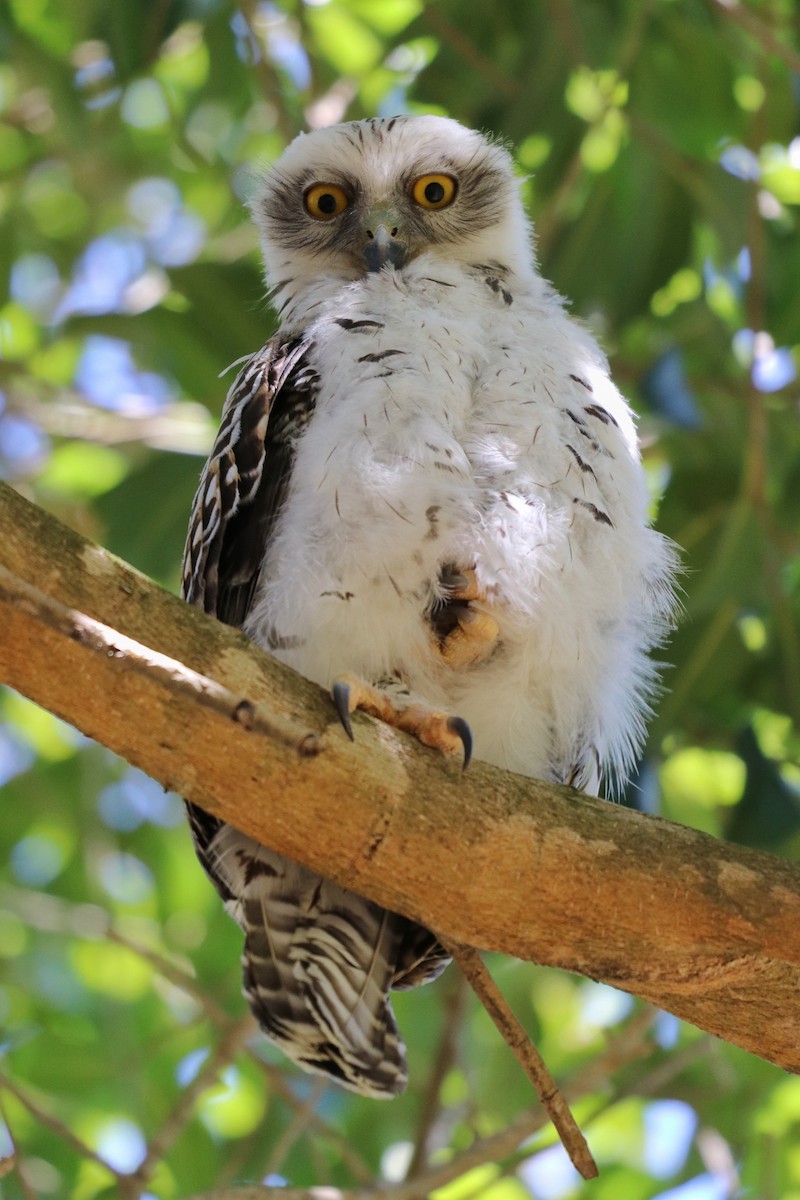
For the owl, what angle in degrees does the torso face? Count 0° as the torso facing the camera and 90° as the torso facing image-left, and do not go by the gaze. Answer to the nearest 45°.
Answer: approximately 0°

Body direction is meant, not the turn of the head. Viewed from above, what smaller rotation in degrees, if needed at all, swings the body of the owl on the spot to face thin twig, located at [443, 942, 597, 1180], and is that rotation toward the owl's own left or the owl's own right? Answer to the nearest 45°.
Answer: approximately 45° to the owl's own left
